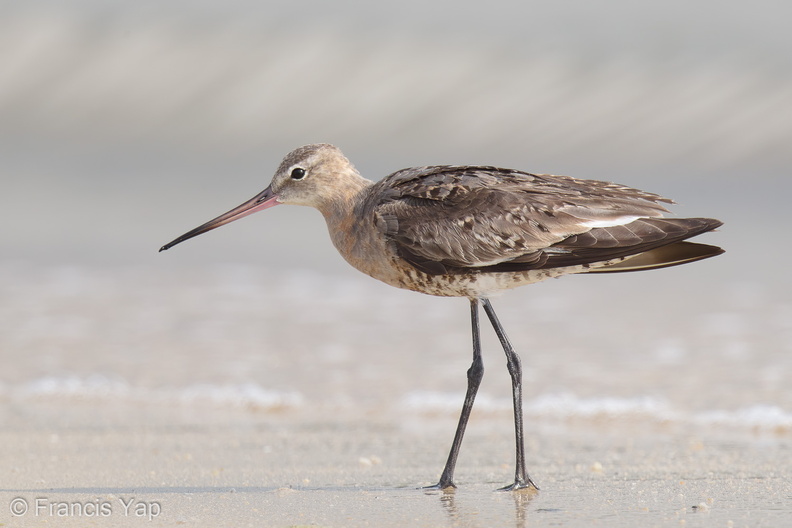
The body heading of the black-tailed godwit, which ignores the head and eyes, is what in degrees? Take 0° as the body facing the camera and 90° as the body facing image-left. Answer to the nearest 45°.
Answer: approximately 90°
